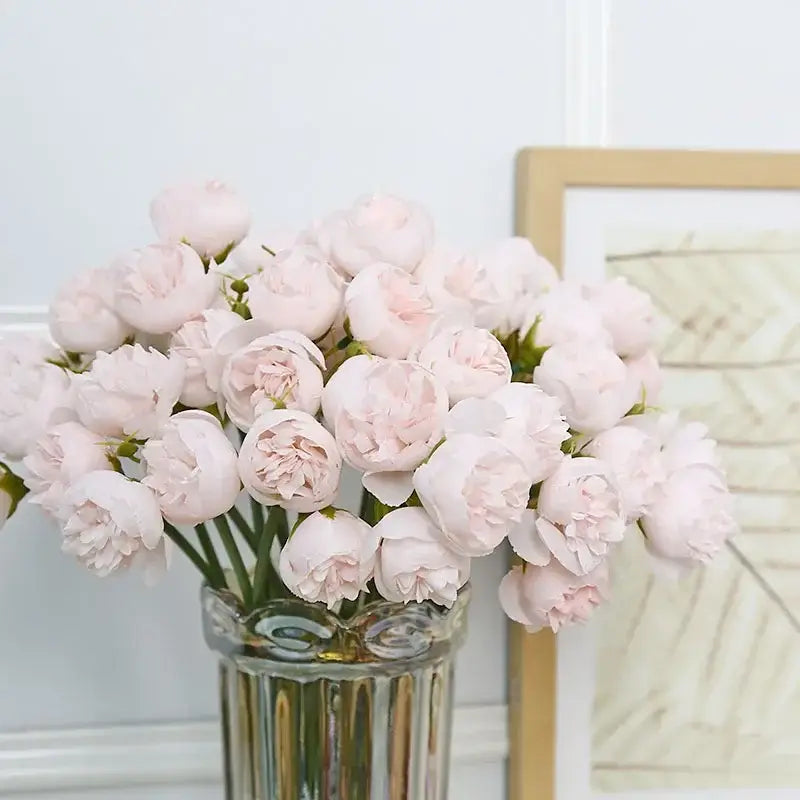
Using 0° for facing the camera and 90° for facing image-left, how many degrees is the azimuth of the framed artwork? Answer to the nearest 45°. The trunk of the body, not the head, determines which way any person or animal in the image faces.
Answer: approximately 0°
